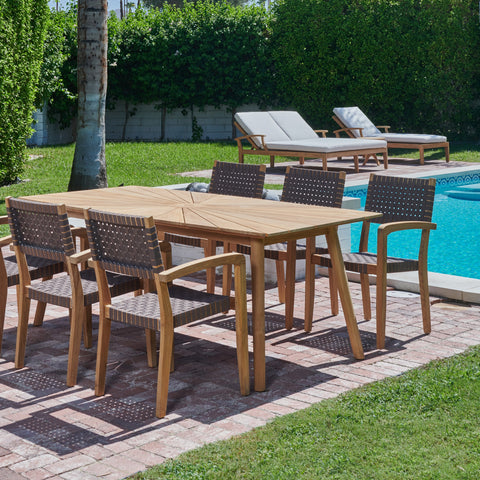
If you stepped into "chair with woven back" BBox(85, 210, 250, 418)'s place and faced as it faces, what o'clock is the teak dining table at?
The teak dining table is roughly at 12 o'clock from the chair with woven back.

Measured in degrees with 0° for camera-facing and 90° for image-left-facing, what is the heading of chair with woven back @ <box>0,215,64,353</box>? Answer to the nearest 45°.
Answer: approximately 225°

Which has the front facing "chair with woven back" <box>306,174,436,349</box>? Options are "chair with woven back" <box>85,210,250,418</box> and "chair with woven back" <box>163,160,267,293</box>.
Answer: "chair with woven back" <box>85,210,250,418</box>

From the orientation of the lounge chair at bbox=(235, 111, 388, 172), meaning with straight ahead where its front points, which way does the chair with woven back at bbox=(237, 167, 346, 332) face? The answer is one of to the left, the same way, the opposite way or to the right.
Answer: to the right

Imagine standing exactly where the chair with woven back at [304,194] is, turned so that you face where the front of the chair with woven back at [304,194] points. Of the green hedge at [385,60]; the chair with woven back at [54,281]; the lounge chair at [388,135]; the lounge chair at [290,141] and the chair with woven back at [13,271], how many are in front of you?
2

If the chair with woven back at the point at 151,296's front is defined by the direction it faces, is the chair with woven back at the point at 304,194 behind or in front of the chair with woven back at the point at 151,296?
in front

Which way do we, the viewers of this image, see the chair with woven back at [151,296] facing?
facing away from the viewer and to the right of the viewer

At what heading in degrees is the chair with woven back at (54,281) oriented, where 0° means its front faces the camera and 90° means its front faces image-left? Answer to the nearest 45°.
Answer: approximately 225°

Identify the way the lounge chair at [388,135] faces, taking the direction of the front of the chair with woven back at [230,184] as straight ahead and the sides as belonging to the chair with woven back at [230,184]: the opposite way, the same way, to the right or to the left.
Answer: to the left

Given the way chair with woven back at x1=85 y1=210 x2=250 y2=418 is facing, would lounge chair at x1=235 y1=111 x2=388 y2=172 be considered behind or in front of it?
in front

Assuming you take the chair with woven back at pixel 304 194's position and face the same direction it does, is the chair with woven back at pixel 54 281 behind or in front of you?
in front

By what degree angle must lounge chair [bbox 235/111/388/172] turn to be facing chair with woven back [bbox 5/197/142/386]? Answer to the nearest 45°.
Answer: approximately 45° to its right

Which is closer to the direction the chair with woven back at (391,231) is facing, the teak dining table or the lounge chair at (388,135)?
the teak dining table

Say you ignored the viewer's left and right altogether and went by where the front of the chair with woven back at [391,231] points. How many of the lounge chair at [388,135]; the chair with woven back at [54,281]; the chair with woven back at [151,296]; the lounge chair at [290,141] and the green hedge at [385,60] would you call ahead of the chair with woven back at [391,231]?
2
